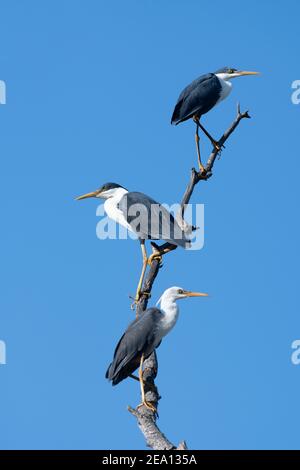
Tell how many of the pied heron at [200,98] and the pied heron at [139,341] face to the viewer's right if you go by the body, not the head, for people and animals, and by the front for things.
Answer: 2

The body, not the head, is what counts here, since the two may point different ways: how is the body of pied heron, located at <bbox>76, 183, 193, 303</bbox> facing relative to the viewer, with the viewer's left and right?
facing to the left of the viewer

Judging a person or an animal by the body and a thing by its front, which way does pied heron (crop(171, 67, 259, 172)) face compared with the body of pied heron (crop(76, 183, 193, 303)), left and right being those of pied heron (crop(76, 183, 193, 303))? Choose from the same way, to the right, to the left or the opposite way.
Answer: the opposite way

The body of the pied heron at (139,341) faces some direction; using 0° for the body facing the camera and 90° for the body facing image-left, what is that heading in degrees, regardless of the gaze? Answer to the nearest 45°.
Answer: approximately 270°

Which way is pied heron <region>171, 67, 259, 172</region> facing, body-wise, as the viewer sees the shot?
to the viewer's right

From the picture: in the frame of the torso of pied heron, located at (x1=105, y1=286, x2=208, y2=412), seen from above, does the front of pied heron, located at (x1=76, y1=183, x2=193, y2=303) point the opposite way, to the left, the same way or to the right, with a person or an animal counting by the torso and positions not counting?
the opposite way

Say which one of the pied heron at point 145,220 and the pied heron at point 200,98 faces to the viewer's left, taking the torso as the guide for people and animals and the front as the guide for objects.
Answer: the pied heron at point 145,220

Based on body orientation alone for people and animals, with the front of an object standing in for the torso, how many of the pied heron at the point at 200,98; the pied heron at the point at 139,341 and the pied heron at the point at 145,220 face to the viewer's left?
1
